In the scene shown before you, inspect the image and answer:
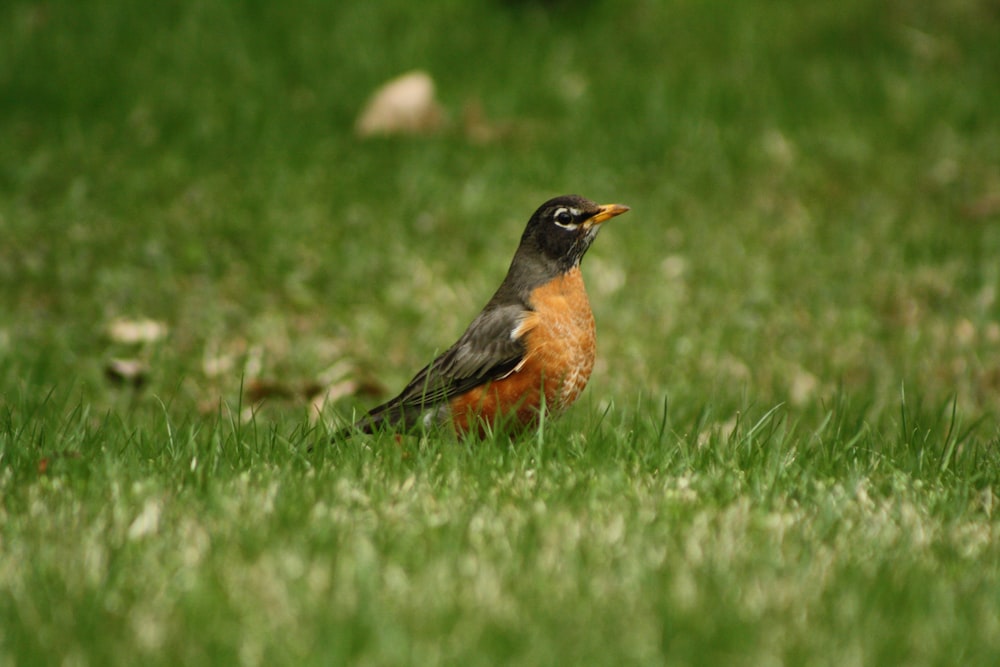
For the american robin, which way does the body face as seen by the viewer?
to the viewer's right

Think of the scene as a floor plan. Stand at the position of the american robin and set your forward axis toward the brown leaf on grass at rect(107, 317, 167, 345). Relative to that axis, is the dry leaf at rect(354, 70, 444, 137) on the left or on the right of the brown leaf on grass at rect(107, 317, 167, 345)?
right

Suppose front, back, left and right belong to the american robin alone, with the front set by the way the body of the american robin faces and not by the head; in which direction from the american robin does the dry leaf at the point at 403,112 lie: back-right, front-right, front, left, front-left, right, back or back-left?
left

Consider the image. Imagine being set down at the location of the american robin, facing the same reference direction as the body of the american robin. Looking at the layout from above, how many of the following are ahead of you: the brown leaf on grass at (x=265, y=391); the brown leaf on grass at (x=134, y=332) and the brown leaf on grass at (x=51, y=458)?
0

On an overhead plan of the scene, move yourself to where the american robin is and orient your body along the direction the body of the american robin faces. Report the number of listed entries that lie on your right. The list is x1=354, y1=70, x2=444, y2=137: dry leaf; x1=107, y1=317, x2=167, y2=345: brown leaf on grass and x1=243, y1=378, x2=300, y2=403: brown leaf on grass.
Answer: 0

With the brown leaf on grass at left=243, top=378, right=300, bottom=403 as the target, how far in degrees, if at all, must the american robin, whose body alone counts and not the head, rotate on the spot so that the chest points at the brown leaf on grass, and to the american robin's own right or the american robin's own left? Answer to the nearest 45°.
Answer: approximately 135° to the american robin's own left

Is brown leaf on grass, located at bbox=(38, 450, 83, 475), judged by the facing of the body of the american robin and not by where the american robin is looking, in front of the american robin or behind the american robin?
behind

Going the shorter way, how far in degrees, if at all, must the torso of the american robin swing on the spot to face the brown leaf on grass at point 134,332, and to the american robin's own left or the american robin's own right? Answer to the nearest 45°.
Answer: approximately 135° to the american robin's own left
